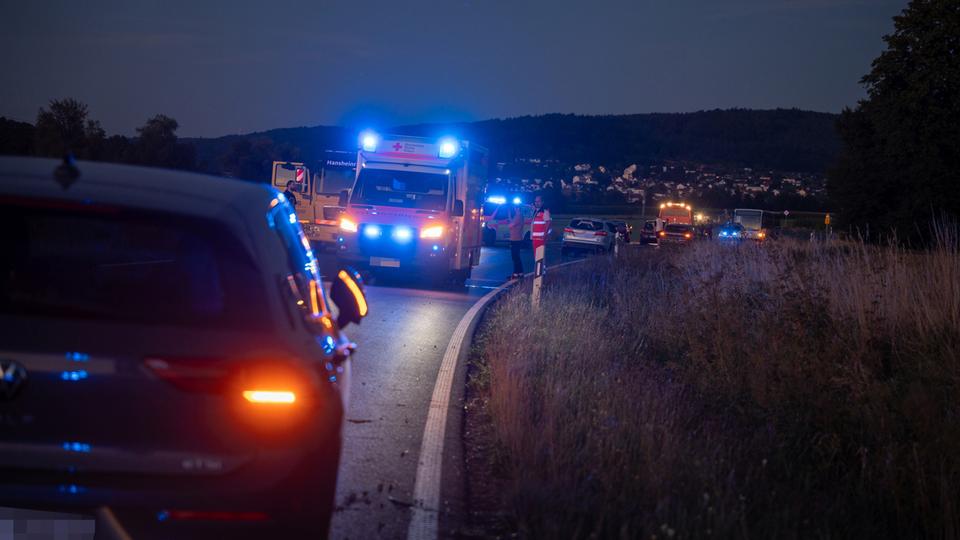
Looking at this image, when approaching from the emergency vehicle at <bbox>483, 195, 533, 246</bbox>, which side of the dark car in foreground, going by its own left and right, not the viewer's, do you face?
front

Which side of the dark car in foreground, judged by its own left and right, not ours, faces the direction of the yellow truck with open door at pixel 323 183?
front

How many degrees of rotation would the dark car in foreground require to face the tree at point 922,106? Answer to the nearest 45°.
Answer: approximately 45° to its right

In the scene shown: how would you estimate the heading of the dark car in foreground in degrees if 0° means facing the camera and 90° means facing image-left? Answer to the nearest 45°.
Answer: approximately 180°

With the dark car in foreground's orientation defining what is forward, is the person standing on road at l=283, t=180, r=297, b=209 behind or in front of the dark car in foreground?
in front

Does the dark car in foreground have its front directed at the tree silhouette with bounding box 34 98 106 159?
yes

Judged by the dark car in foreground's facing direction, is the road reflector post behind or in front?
in front

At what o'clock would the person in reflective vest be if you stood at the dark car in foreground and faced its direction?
The person in reflective vest is roughly at 1 o'clock from the dark car in foreground.

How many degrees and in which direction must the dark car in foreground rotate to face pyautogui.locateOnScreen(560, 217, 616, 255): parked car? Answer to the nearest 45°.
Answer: approximately 45° to its right

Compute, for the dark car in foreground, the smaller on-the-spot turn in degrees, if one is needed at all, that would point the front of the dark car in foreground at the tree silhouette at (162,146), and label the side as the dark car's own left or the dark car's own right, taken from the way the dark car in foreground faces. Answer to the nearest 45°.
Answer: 0° — it already faces it

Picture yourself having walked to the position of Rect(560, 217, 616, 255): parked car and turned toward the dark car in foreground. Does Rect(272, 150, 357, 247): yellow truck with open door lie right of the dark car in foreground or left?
right

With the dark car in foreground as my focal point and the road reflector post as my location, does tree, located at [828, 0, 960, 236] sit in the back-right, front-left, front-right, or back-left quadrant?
back-left
